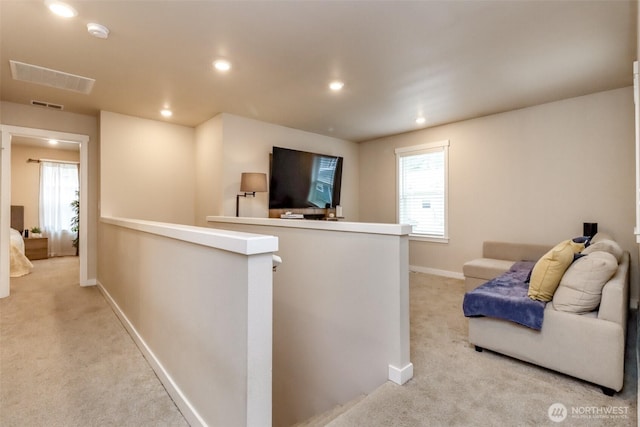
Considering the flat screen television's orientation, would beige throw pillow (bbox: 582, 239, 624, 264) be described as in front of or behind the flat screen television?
in front

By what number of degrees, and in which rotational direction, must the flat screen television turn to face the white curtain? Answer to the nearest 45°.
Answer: approximately 135° to its right

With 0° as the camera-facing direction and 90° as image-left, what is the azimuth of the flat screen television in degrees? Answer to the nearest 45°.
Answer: approximately 315°

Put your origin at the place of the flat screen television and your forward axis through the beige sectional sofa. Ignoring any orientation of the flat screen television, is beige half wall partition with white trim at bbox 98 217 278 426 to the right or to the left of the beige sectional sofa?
right

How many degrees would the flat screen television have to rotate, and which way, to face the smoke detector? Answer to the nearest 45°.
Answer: approximately 90° to its right

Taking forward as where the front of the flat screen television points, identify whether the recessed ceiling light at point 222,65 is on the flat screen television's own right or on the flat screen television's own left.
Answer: on the flat screen television's own right

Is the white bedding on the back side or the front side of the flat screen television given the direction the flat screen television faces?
on the back side

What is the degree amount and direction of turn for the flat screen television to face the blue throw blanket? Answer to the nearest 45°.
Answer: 0° — it already faces it

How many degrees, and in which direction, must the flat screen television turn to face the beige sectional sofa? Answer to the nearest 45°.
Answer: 0° — it already faces it

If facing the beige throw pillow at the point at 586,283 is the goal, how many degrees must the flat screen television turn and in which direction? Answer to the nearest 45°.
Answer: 0° — it already faces it

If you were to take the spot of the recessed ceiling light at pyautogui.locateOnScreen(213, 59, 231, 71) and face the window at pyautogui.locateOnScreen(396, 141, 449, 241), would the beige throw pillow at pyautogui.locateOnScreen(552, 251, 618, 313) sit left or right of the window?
right
